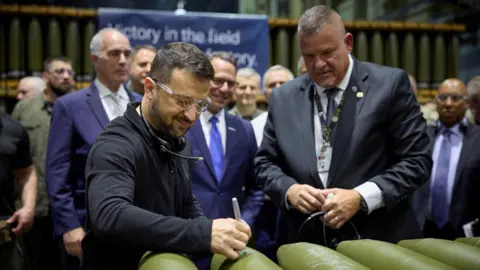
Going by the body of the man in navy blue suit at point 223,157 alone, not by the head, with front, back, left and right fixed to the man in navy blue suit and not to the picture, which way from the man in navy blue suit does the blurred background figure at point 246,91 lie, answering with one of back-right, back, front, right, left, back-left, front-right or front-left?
back-right

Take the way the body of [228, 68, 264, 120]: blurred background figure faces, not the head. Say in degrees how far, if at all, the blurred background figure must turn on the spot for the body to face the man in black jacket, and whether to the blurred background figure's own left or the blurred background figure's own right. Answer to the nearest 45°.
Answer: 0° — they already face them

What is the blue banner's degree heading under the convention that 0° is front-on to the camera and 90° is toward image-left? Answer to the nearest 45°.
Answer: approximately 0°

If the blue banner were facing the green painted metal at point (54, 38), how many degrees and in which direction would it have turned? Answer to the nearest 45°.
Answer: approximately 90° to its right

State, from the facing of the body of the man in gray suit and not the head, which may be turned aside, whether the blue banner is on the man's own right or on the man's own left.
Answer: on the man's own right

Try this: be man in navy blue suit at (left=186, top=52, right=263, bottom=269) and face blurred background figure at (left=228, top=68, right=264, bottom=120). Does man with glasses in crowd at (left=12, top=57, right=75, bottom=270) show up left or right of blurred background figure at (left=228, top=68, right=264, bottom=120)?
left

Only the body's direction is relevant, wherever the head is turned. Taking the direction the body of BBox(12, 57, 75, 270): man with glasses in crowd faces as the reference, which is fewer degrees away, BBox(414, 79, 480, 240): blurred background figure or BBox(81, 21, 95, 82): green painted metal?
the blurred background figure

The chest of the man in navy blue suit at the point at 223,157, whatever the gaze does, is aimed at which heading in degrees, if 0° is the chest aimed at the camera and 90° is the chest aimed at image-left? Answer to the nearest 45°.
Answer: approximately 45°

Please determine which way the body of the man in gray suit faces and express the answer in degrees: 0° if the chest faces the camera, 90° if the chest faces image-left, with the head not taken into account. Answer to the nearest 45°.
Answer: approximately 45°

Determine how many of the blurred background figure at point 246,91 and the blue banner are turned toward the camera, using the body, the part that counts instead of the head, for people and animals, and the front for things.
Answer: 2
